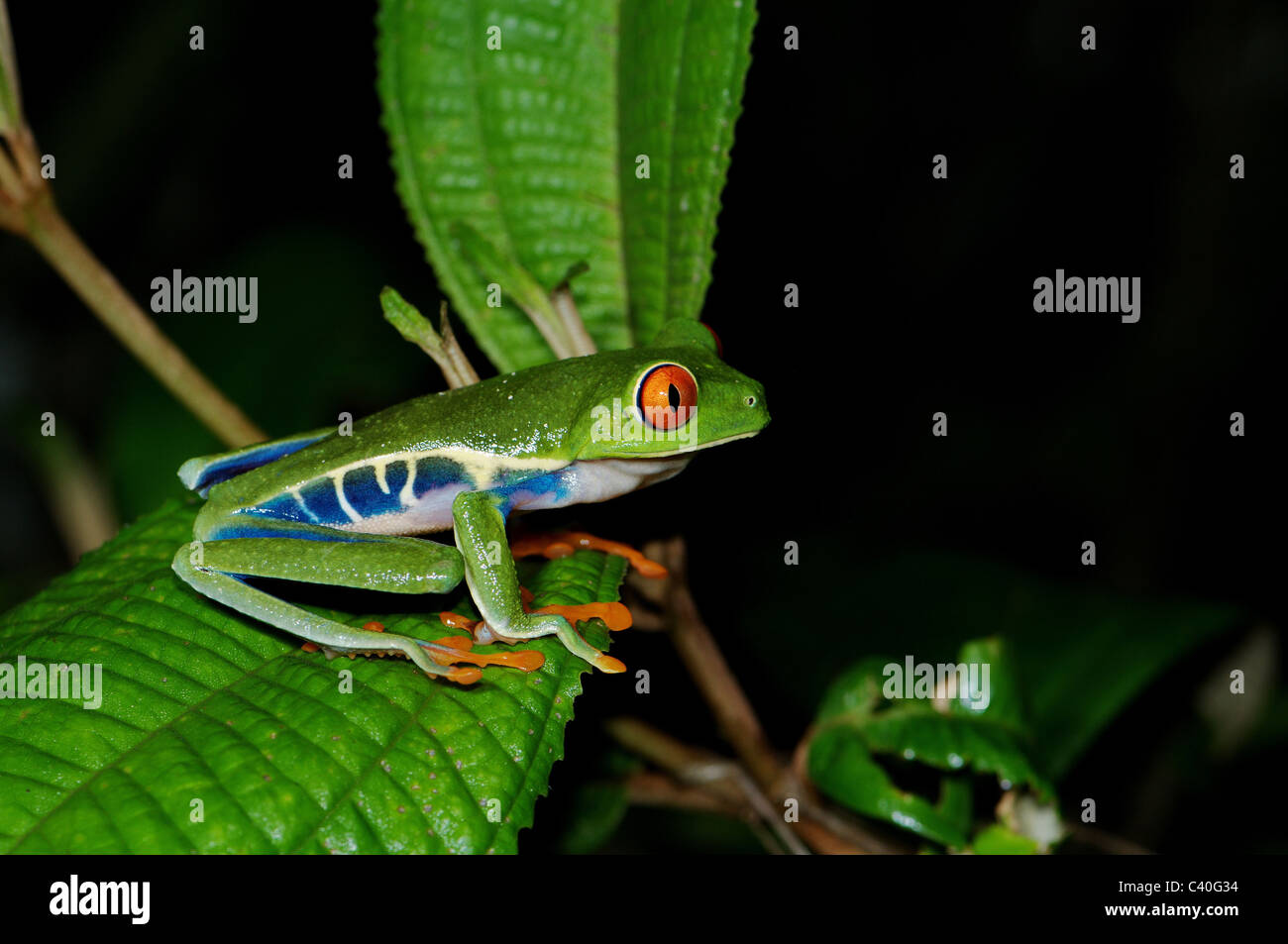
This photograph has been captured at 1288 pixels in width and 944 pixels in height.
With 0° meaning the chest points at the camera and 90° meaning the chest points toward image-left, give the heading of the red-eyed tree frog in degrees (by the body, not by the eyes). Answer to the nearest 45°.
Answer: approximately 270°

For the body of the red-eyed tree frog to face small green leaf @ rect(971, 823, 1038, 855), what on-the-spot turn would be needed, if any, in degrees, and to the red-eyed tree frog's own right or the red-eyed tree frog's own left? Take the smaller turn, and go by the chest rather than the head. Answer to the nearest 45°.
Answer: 0° — it already faces it
